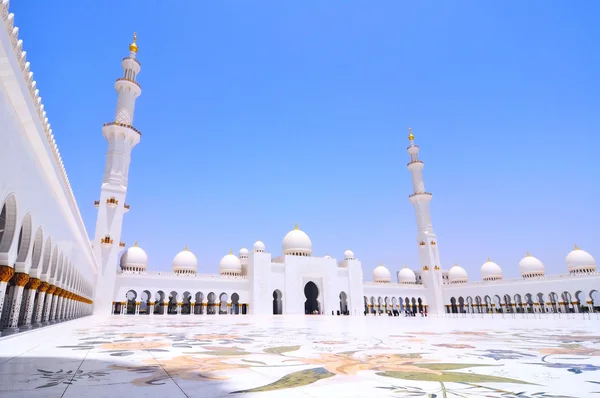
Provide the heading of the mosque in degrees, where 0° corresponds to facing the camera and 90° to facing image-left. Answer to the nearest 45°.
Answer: approximately 0°
